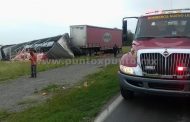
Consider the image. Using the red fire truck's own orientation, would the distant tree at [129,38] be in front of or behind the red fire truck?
behind

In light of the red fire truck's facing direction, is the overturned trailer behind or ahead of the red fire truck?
behind
